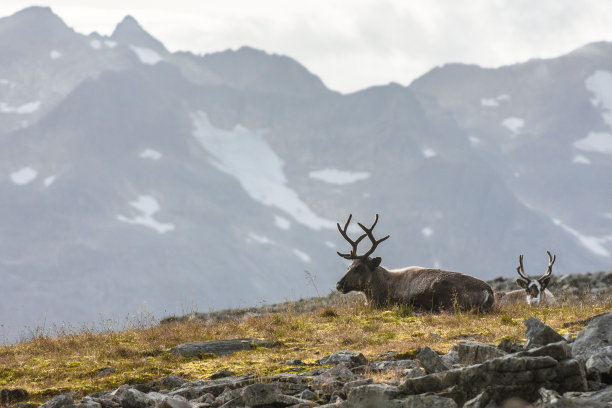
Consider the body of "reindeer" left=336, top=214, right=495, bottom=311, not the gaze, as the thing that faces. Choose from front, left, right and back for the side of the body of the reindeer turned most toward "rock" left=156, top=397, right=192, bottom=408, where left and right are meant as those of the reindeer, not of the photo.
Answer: left

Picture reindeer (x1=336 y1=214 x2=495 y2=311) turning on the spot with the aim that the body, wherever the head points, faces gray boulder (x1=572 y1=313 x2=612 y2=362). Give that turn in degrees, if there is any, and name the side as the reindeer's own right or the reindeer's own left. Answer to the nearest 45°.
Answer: approximately 90° to the reindeer's own left

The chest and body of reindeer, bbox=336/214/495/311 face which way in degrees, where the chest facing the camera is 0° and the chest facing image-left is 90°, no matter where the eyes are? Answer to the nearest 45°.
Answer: approximately 90°

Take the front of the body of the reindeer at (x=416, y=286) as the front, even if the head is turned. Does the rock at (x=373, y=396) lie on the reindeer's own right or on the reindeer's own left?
on the reindeer's own left

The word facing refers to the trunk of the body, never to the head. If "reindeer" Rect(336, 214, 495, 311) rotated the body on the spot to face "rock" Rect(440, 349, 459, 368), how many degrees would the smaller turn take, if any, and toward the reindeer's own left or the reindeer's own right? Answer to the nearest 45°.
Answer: approximately 90° to the reindeer's own left

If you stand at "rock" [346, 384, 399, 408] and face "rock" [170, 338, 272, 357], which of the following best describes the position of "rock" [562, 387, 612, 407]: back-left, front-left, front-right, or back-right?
back-right

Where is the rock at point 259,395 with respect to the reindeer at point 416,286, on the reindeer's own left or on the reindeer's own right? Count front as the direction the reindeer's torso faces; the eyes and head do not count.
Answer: on the reindeer's own left

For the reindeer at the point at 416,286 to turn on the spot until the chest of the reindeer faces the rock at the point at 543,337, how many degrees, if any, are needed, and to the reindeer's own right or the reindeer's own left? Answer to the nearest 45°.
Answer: approximately 90° to the reindeer's own left

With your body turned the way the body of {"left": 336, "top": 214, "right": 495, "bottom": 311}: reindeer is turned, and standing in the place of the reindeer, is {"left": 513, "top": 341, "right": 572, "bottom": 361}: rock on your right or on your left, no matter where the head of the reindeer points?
on your left

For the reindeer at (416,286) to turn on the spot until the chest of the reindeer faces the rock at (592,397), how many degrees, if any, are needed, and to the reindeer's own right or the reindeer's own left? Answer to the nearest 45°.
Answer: approximately 90° to the reindeer's own left

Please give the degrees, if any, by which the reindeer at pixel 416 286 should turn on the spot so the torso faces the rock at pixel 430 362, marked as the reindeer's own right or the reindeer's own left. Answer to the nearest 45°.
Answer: approximately 90° to the reindeer's own left

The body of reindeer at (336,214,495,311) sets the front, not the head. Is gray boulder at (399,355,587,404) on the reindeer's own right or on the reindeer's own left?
on the reindeer's own left
